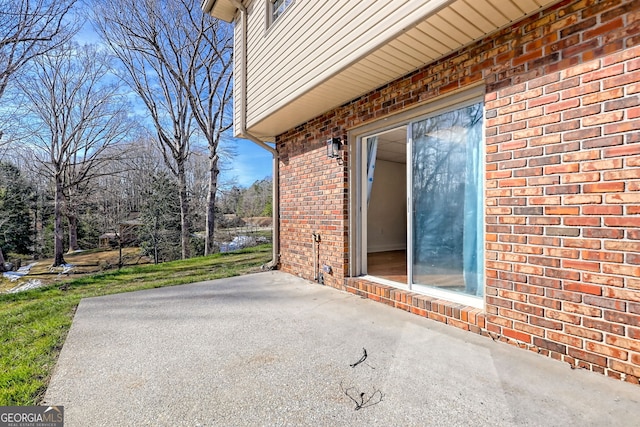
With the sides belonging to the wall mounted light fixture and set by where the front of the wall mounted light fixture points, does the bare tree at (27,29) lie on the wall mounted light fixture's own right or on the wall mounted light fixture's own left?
on the wall mounted light fixture's own right

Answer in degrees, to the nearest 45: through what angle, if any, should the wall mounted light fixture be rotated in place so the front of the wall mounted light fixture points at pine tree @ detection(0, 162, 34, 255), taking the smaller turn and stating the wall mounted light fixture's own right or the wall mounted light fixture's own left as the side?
approximately 90° to the wall mounted light fixture's own right

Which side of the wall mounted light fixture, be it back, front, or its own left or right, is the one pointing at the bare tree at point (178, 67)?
right

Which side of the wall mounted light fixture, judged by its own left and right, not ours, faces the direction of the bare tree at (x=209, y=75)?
right

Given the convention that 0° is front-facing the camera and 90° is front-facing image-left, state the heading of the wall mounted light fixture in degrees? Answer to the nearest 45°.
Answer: approximately 45°
